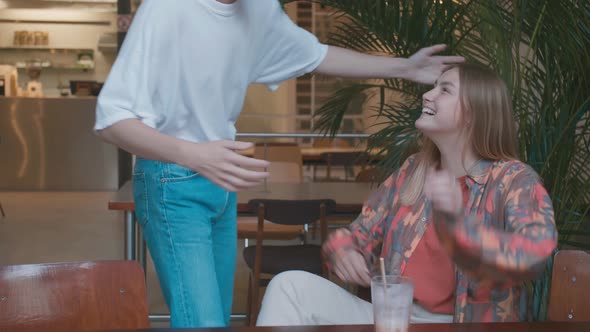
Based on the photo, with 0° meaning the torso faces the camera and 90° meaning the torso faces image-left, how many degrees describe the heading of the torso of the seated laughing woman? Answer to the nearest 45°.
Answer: approximately 45°

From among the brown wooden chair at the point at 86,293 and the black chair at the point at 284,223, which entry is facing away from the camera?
the black chair

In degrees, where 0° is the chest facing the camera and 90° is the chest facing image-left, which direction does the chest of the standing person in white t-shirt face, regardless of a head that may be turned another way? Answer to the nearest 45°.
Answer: approximately 315°

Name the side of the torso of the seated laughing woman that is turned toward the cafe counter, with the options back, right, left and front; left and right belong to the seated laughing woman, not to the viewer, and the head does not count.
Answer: right

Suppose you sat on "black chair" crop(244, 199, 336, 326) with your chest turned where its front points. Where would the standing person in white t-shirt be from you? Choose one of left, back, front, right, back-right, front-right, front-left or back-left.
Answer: back

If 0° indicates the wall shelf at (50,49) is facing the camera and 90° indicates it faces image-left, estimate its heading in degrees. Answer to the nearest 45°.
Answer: approximately 0°

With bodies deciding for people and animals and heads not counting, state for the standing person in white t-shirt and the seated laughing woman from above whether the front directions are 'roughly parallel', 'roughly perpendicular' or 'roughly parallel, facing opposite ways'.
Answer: roughly perpendicular

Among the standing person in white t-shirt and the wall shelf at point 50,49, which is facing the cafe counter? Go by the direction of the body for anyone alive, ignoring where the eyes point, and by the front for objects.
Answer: the wall shelf

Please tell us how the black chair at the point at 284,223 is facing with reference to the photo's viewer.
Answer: facing away from the viewer

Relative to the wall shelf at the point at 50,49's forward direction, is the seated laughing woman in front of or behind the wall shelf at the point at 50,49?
in front

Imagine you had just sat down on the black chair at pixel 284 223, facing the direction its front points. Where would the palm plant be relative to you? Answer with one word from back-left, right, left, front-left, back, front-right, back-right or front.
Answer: back-right
